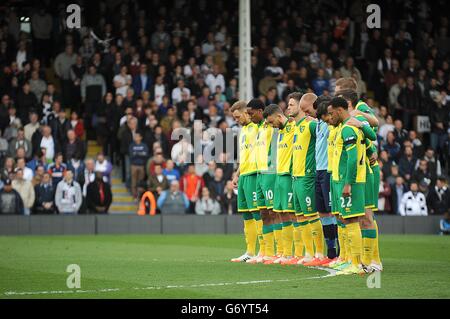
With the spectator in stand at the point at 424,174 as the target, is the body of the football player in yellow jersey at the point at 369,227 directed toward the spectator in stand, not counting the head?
no

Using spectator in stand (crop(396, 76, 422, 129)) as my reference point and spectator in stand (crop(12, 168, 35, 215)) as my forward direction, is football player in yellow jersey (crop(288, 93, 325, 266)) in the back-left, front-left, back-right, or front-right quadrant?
front-left

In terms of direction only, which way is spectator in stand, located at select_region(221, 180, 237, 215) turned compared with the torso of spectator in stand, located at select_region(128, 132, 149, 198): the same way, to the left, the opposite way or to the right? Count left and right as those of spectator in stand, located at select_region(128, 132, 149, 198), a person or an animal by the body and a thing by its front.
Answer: the same way

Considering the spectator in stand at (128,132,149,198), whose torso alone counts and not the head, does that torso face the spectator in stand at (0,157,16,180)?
no

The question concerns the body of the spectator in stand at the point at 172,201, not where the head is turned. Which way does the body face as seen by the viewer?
toward the camera

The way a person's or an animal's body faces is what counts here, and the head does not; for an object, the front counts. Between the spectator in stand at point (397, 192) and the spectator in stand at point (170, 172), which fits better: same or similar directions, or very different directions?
same or similar directions

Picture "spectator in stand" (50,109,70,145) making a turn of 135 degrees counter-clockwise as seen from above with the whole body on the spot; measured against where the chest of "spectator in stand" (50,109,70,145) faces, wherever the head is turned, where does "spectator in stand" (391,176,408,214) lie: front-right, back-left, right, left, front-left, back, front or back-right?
front-right

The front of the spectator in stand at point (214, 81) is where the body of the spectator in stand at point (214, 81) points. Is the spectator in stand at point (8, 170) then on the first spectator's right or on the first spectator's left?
on the first spectator's right

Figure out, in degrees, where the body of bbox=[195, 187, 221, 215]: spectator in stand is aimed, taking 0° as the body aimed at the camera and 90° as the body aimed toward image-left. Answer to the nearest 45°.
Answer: approximately 0°

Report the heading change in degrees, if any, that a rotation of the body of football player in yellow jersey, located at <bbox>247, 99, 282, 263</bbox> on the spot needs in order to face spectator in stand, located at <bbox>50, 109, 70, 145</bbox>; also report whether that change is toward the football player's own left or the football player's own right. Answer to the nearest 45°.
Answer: approximately 90° to the football player's own right

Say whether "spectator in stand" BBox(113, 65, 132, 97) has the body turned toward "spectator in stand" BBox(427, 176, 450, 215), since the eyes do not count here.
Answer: no

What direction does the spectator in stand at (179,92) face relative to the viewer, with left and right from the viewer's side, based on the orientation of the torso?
facing the viewer
